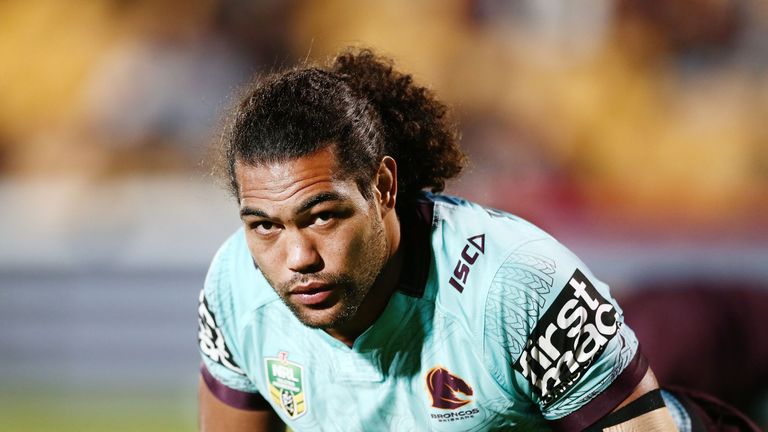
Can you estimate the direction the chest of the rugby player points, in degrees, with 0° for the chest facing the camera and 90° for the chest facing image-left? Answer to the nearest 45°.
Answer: approximately 45°
